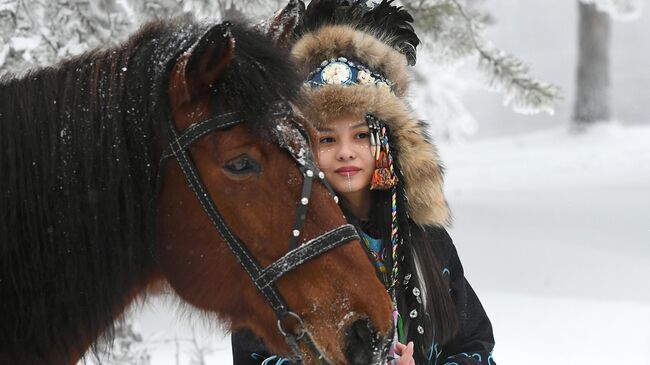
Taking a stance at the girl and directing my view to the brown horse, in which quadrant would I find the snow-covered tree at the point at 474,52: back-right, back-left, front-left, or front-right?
back-right

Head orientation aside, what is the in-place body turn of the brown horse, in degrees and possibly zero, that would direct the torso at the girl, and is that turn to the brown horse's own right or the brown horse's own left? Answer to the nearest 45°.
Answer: approximately 45° to the brown horse's own left

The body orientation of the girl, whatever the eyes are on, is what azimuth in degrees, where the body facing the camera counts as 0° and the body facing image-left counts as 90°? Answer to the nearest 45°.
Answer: approximately 45°

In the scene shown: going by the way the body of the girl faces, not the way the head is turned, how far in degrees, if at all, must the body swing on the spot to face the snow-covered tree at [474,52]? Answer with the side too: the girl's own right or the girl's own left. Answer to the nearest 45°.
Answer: approximately 135° to the girl's own right

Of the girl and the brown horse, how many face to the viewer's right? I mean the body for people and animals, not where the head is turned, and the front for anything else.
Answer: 1

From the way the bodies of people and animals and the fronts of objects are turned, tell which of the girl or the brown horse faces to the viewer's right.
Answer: the brown horse

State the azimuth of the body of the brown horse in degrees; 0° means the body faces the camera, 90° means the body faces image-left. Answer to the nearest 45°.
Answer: approximately 270°

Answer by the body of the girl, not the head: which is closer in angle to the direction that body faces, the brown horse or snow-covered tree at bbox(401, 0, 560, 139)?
the brown horse

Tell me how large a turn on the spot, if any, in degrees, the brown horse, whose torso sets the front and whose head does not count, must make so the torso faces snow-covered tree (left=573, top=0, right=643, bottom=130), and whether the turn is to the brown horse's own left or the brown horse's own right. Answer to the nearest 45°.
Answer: approximately 45° to the brown horse's own left
